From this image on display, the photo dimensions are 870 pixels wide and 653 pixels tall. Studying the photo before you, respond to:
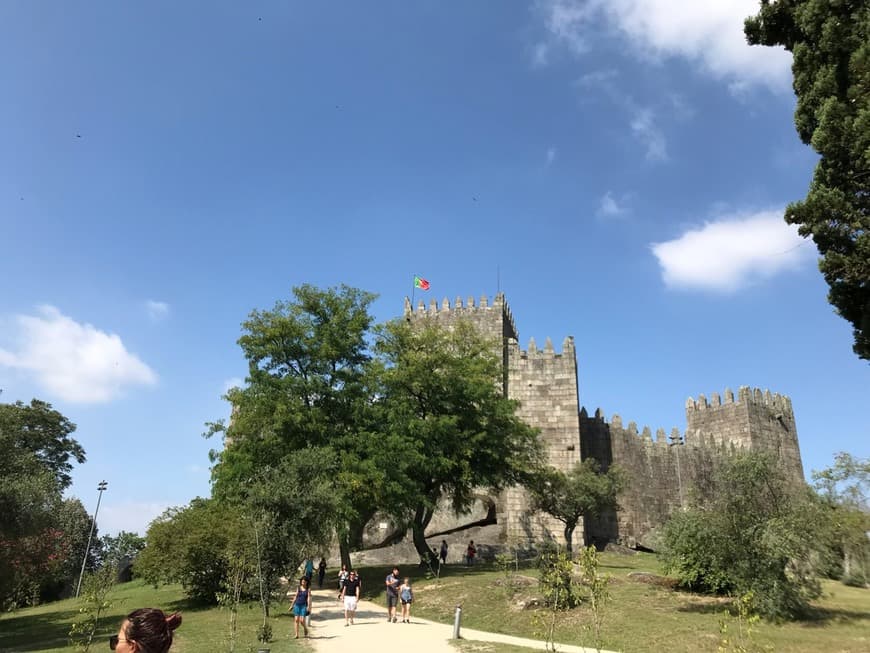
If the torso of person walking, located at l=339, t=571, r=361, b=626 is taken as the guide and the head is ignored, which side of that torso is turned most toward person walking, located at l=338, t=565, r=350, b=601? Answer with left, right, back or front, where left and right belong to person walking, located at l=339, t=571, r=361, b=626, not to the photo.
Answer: back

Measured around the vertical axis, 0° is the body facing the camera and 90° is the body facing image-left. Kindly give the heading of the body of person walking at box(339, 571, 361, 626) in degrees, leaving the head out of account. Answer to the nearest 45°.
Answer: approximately 0°

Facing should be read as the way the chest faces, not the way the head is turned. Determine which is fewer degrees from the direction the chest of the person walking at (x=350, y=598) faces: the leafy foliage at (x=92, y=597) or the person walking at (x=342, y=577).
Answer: the leafy foliage

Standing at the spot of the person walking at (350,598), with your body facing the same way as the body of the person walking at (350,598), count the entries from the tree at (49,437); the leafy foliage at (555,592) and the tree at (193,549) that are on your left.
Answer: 1

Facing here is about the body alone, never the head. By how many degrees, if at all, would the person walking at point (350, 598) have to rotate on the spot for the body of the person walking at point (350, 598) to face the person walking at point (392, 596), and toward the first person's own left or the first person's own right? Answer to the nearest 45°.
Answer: approximately 135° to the first person's own left

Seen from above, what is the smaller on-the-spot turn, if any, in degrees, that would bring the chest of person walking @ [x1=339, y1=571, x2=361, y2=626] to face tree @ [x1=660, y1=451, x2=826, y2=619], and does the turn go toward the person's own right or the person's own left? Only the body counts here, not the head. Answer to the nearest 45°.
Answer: approximately 90° to the person's own left

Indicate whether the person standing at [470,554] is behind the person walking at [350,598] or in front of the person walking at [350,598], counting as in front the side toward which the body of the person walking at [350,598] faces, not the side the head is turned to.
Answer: behind

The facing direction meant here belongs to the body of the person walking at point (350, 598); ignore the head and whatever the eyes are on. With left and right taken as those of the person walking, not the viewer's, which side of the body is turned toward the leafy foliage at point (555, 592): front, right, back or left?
left

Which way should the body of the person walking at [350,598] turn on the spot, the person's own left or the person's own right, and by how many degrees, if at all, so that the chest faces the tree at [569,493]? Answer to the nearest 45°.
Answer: approximately 135° to the person's own left

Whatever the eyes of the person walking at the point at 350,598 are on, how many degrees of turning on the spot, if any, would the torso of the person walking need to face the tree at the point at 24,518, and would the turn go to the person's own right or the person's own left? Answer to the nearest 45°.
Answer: approximately 90° to the person's own right

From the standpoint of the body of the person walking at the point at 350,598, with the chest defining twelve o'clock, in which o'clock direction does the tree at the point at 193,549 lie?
The tree is roughly at 4 o'clock from the person walking.

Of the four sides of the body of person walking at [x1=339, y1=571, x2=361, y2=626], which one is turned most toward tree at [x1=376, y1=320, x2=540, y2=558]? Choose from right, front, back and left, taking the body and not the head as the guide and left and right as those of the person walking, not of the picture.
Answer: back

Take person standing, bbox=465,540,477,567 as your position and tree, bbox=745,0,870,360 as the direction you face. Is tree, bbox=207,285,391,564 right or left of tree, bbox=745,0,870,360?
right

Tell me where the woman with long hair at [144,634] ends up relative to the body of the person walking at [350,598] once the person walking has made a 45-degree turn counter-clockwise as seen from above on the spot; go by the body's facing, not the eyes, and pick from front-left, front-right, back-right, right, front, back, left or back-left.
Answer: front-right
